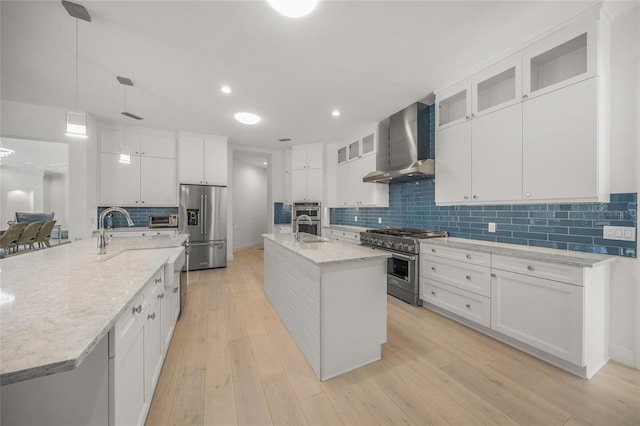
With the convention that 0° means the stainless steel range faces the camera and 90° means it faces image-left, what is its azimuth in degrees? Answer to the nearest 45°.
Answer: approximately 45°

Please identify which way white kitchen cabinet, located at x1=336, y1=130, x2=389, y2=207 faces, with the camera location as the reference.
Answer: facing the viewer and to the left of the viewer

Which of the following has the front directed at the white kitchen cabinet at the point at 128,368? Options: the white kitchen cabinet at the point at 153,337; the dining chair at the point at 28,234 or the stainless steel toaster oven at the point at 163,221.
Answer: the stainless steel toaster oven

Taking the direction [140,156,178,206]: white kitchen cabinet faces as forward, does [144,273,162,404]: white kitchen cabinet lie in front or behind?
in front

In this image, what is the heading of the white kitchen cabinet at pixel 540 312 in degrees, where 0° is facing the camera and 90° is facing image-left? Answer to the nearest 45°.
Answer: approximately 45°

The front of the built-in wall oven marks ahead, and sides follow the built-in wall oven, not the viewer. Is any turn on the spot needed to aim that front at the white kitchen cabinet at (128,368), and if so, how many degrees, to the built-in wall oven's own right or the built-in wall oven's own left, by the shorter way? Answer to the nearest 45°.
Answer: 0° — it already faces it

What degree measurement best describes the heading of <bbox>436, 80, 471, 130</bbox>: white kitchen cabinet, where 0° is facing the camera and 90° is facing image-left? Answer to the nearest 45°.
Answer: approximately 45°

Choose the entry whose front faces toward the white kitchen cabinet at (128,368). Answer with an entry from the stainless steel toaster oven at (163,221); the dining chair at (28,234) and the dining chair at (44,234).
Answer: the stainless steel toaster oven

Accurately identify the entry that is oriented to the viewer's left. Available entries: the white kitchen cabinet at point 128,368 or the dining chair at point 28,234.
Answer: the dining chair

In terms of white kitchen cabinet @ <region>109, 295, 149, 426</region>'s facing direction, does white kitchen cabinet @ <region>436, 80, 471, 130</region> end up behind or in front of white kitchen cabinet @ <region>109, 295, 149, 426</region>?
in front

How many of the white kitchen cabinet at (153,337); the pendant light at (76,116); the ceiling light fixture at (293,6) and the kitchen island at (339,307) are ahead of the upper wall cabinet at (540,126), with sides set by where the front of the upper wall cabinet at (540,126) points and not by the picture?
4

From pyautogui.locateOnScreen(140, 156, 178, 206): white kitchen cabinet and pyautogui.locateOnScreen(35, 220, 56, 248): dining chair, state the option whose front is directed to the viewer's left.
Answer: the dining chair

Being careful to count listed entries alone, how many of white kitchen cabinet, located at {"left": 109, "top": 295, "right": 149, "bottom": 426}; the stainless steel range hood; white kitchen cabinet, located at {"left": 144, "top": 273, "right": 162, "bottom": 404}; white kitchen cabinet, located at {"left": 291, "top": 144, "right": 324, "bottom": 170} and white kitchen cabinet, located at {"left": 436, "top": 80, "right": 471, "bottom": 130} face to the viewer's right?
2

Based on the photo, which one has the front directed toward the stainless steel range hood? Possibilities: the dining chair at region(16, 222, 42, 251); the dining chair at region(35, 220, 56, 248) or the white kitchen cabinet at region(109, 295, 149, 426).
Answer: the white kitchen cabinet

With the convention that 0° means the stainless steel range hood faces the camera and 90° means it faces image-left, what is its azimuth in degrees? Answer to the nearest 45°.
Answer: approximately 45°
